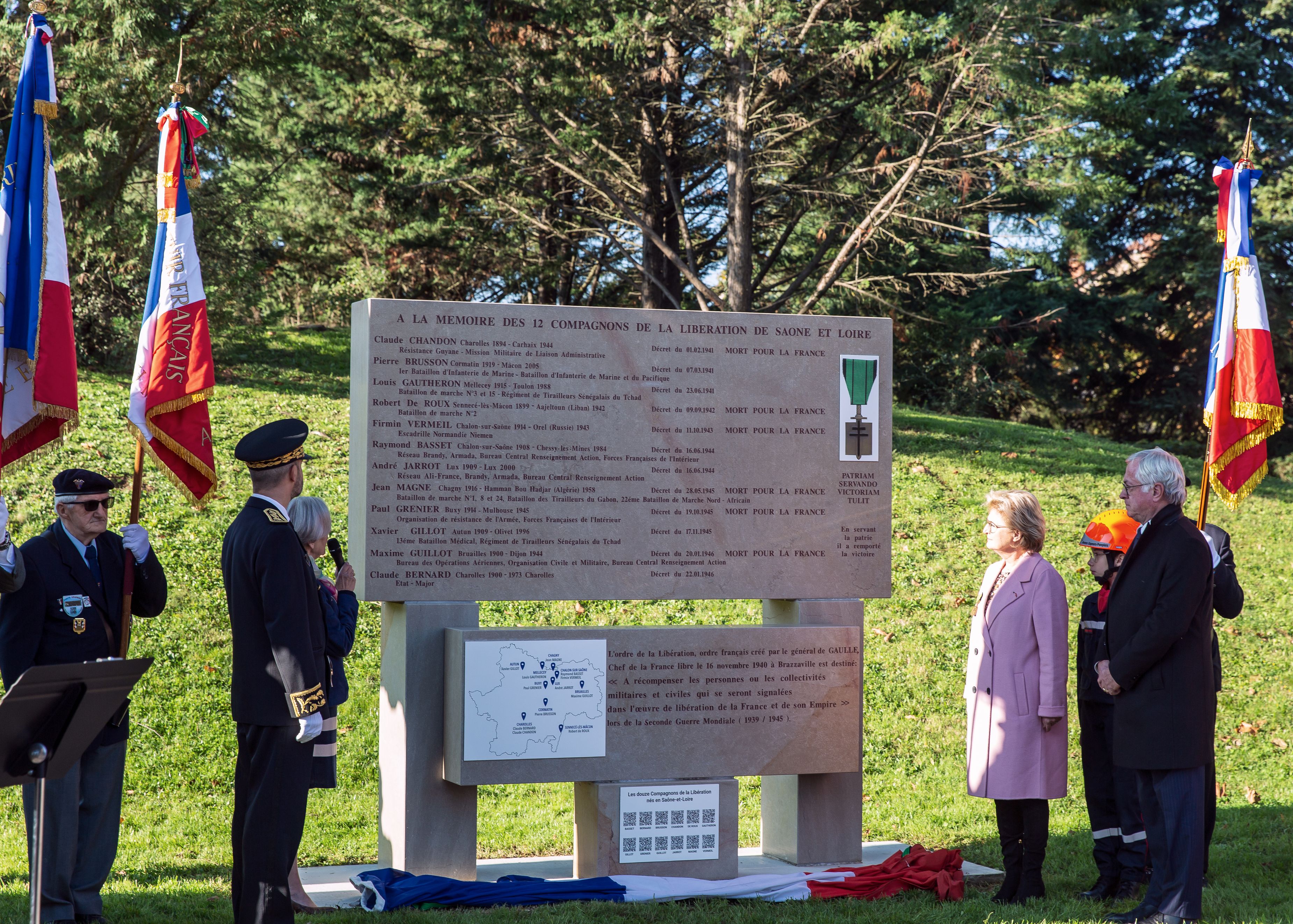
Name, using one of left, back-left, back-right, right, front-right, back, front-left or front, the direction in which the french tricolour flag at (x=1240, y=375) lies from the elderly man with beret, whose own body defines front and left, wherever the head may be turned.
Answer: front-left

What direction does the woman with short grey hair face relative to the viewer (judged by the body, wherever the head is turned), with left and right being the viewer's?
facing to the right of the viewer

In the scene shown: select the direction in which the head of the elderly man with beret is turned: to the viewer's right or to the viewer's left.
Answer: to the viewer's right

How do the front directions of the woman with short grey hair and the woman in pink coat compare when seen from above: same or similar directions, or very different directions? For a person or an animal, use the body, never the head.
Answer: very different directions

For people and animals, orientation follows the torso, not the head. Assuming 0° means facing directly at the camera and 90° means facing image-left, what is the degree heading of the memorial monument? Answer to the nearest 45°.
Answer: approximately 0°

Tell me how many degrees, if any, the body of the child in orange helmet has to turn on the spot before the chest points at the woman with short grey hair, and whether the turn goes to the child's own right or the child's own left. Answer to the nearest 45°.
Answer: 0° — they already face them

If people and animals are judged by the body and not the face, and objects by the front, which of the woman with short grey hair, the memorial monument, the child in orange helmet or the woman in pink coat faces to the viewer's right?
the woman with short grey hair

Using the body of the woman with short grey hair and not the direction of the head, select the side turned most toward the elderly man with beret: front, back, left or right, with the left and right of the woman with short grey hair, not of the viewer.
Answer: back

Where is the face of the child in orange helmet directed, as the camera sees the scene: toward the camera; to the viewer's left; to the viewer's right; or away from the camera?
to the viewer's left

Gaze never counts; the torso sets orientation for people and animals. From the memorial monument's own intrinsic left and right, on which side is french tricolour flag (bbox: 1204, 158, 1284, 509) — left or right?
on its left

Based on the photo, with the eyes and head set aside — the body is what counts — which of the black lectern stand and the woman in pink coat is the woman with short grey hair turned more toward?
the woman in pink coat

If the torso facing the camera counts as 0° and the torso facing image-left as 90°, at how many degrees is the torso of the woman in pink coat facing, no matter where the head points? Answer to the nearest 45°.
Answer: approximately 45°

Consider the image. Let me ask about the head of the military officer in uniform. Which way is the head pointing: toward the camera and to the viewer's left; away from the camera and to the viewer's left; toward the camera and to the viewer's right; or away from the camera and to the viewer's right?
away from the camera and to the viewer's right
